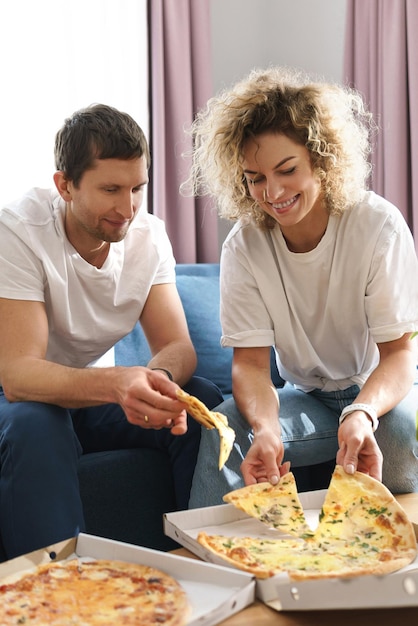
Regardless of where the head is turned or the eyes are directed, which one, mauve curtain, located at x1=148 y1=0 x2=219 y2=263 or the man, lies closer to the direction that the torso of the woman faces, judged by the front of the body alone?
the man

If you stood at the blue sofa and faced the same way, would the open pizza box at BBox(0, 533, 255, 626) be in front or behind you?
in front

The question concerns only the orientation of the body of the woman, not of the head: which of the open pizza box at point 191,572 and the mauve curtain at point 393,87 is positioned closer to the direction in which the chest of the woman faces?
the open pizza box

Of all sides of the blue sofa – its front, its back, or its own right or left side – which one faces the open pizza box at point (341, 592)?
front

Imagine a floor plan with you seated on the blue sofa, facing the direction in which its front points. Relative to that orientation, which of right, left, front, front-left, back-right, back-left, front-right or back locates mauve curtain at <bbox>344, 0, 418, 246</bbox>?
back-left

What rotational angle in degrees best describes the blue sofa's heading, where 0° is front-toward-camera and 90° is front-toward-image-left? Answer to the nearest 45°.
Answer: approximately 0°

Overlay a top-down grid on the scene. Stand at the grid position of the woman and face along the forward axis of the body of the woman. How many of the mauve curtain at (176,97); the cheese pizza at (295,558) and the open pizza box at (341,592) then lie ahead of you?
2

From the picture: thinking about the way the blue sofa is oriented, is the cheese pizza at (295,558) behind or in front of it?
in front

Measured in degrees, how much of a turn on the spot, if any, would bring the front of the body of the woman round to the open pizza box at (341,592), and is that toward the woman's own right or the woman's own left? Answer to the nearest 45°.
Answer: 0° — they already face it

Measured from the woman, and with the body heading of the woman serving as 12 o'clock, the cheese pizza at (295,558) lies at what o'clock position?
The cheese pizza is roughly at 12 o'clock from the woman.

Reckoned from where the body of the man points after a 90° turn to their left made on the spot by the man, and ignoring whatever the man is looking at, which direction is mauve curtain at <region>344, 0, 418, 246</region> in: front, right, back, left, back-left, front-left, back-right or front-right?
front

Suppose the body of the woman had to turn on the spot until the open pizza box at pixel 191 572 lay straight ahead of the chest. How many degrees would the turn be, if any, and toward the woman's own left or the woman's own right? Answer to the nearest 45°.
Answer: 0° — they already face it

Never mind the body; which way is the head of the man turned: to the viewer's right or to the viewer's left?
to the viewer's right
